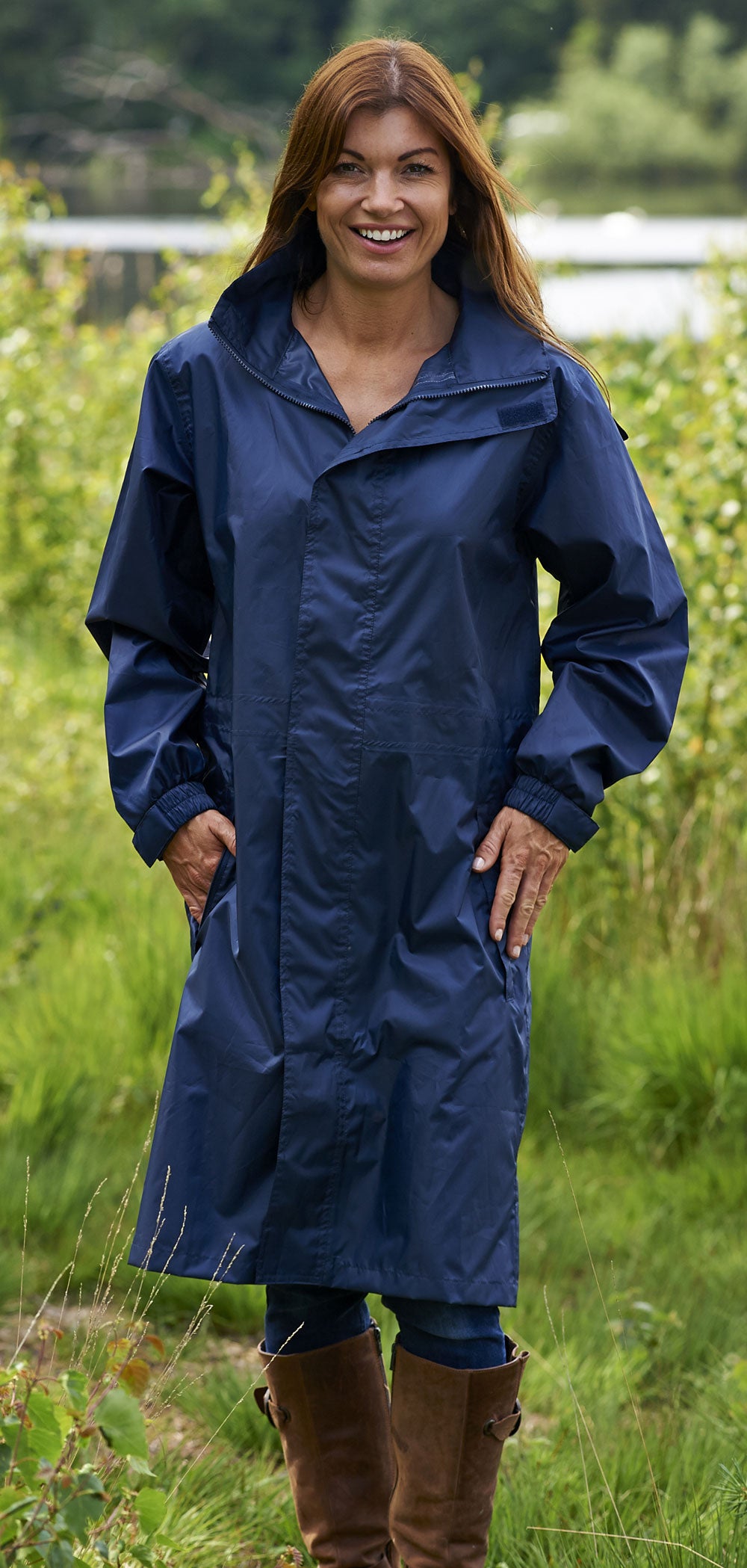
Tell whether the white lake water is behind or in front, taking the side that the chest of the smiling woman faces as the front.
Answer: behind

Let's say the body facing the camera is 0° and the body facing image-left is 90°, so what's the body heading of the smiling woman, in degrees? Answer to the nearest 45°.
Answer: approximately 0°
